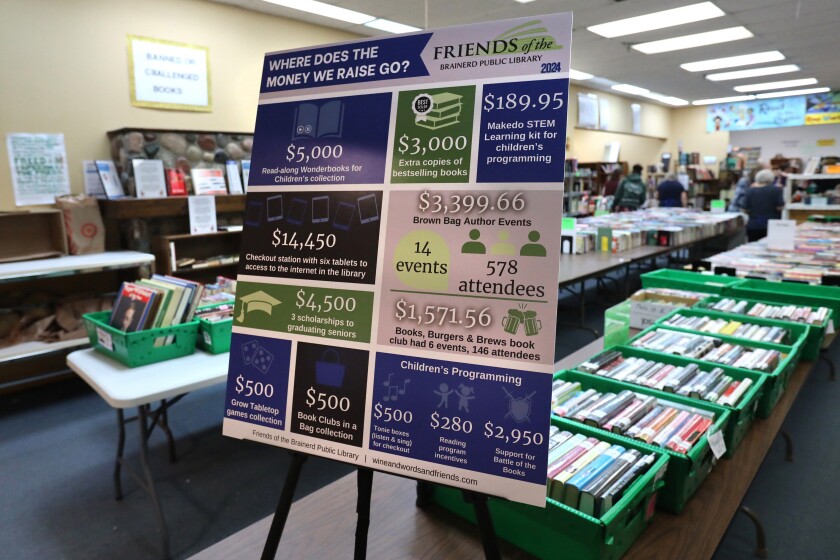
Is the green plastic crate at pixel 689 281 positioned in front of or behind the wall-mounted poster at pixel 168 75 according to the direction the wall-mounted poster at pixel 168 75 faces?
in front

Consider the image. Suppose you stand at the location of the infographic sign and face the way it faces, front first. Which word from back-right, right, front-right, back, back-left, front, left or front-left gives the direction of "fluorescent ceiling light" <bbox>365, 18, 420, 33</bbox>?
back-right

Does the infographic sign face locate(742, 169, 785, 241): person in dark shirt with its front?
no

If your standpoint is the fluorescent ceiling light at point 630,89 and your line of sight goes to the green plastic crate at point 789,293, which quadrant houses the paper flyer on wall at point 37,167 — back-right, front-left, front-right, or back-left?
front-right

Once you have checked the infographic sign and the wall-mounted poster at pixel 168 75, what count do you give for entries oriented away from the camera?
0

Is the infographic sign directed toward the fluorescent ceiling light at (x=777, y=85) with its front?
no

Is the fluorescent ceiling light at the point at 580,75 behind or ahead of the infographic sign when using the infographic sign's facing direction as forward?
behind

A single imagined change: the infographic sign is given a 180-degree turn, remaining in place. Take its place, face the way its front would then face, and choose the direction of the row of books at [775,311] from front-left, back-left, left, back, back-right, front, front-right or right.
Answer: front

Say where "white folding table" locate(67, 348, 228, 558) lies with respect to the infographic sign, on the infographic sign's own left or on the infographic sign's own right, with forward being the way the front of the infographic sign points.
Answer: on the infographic sign's own right

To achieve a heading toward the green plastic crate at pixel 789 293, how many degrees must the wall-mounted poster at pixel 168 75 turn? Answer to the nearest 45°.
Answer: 0° — it already faces it

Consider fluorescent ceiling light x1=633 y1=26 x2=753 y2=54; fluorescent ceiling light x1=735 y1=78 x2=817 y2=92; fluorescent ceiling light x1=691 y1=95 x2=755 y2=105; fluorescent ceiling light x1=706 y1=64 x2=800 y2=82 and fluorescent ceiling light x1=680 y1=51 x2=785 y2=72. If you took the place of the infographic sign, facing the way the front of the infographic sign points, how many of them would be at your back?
5

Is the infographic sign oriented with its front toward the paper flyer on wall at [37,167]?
no

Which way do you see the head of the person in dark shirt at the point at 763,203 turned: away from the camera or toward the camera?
away from the camera

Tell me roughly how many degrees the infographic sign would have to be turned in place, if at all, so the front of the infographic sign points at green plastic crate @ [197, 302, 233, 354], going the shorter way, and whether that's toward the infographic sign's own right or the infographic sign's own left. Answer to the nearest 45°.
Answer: approximately 90° to the infographic sign's own right
